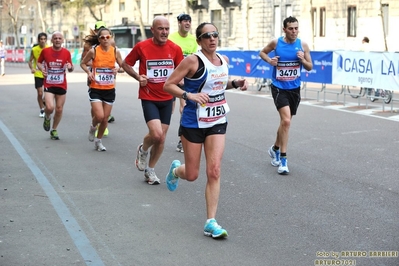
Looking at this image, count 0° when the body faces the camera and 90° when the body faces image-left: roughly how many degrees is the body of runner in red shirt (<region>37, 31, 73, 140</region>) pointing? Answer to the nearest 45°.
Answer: approximately 0°

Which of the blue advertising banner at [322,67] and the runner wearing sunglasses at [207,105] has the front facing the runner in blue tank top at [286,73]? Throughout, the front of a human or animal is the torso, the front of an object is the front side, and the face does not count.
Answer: the blue advertising banner

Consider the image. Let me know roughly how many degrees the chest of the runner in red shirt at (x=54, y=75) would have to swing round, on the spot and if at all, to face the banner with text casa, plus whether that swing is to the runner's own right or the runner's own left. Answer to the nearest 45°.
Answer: approximately 135° to the runner's own left

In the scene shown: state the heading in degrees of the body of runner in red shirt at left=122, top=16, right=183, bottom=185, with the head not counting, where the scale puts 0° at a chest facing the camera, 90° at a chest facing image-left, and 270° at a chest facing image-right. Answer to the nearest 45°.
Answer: approximately 315°

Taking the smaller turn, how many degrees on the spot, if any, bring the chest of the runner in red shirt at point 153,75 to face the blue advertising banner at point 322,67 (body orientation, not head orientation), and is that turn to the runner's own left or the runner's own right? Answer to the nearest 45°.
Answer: approximately 135° to the runner's own left

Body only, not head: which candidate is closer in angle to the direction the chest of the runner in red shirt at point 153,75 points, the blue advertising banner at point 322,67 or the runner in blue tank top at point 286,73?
the runner in blue tank top

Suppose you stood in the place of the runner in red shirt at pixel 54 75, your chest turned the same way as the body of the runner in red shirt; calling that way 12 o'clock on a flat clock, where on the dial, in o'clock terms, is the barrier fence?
The barrier fence is roughly at 8 o'clock from the runner in red shirt.

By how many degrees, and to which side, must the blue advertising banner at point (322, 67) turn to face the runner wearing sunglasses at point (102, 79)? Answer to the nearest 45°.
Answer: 0° — it already faces them

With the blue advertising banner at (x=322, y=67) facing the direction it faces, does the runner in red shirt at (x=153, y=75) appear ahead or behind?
ahead

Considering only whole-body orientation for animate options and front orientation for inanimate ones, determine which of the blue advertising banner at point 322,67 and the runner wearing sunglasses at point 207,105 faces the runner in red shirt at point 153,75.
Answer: the blue advertising banner

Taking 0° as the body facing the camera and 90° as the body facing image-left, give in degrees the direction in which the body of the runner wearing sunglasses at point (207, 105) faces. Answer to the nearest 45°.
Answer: approximately 315°
